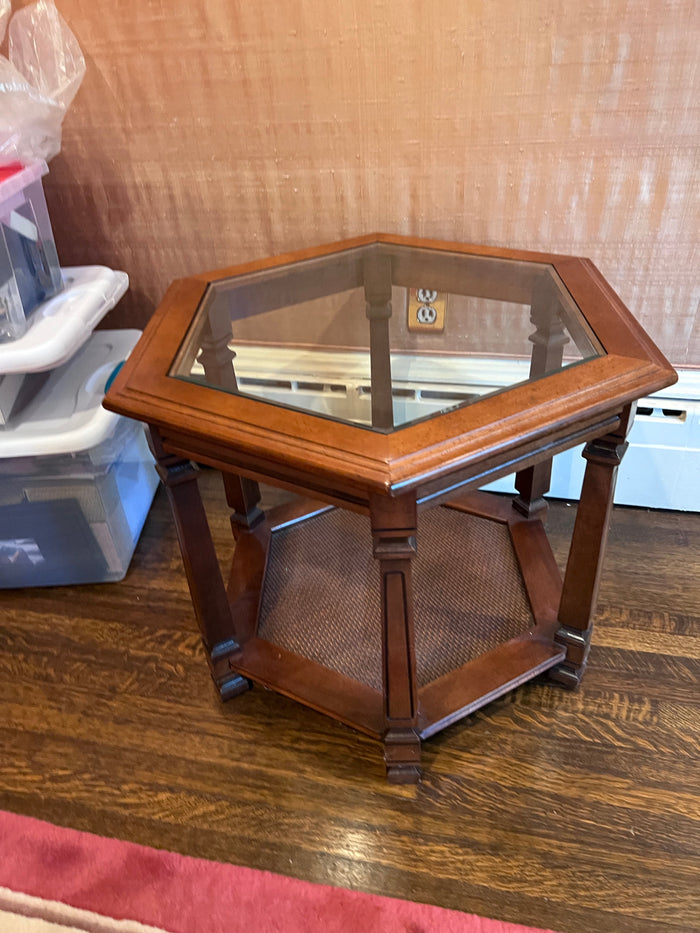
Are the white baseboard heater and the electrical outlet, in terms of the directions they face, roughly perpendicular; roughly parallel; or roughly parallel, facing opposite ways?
roughly parallel

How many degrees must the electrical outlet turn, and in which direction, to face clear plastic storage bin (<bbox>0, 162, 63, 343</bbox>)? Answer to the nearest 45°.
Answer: approximately 90° to its right

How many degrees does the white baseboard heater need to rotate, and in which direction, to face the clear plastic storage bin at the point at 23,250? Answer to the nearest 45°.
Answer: approximately 90° to its right

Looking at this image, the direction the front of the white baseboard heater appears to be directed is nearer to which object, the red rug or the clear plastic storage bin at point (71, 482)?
the red rug

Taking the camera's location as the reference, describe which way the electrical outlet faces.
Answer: facing the viewer

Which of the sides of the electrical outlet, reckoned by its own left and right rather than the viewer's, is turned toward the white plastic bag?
right

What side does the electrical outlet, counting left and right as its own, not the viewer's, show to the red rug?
front

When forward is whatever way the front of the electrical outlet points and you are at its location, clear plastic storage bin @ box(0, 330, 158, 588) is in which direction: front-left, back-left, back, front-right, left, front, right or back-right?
right

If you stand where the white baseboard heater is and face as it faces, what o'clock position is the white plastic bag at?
The white plastic bag is roughly at 4 o'clock from the white baseboard heater.

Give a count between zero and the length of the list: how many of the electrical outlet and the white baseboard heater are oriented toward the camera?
2

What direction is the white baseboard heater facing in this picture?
toward the camera
